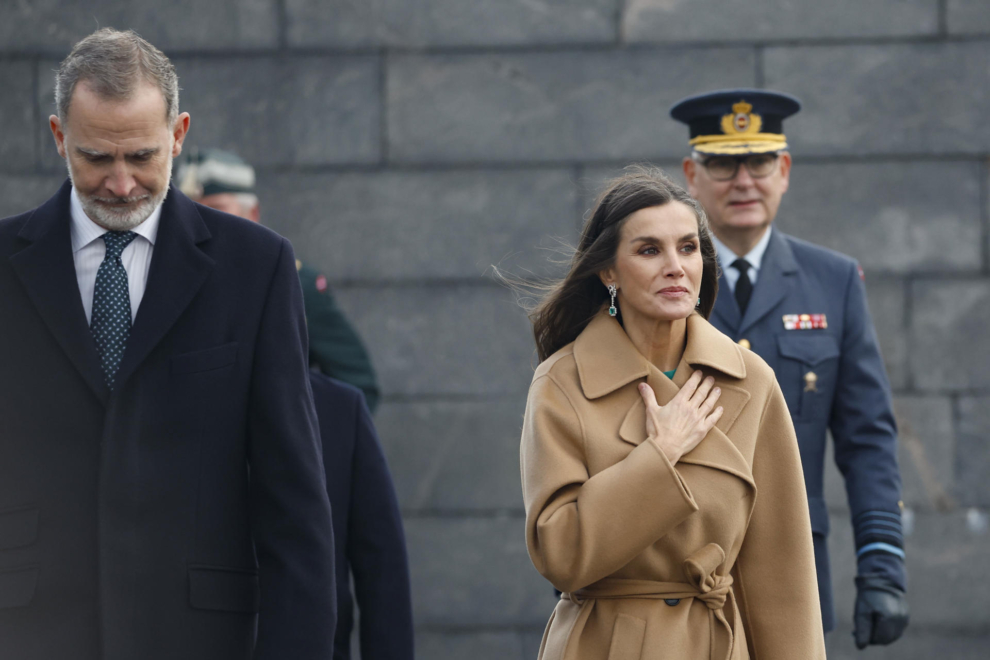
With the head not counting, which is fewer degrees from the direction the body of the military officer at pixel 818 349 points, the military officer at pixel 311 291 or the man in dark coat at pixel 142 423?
the man in dark coat

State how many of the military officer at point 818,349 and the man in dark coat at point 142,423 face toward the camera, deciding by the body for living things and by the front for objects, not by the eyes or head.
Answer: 2

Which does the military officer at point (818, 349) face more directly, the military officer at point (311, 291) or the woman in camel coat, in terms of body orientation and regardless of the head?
the woman in camel coat

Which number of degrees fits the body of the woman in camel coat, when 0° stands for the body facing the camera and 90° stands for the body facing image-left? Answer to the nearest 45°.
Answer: approximately 315°

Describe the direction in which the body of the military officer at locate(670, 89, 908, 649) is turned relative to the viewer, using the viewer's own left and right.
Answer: facing the viewer

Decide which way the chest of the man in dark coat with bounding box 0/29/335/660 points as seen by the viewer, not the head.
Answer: toward the camera

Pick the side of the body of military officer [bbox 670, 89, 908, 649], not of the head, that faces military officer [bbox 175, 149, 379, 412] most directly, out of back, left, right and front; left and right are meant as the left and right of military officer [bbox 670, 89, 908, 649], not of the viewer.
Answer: right

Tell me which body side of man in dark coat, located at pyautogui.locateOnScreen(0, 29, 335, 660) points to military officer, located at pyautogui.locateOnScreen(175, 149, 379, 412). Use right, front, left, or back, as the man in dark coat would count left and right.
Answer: back

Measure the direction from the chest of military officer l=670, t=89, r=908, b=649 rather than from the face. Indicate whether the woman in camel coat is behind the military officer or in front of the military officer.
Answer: in front

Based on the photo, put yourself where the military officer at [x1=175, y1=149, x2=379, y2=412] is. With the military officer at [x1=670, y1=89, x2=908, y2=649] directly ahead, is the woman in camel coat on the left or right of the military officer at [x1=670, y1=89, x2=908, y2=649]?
right

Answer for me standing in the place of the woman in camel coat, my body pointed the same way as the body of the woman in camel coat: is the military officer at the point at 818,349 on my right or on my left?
on my left

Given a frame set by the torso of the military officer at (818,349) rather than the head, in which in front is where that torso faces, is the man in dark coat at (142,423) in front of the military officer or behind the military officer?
in front
